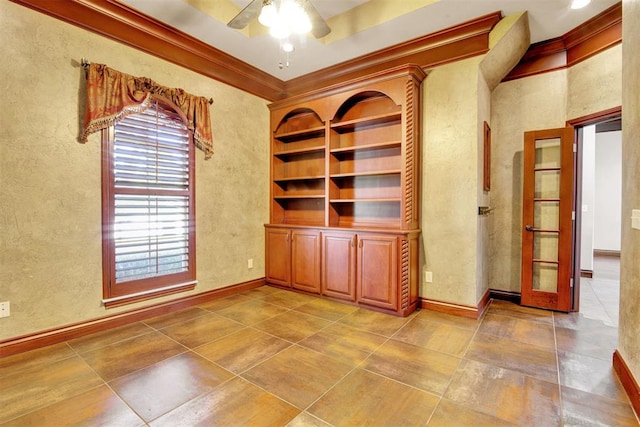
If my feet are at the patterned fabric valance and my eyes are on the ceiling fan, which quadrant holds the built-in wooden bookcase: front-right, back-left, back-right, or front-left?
front-left

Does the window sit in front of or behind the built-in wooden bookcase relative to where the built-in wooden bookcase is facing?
in front

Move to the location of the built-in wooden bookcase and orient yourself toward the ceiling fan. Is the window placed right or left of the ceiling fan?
right

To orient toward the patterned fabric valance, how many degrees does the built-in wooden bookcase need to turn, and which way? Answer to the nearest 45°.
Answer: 0° — it already faces it

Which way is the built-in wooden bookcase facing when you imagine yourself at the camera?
facing the viewer and to the left of the viewer

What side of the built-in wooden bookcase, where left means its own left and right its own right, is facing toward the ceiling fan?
front
